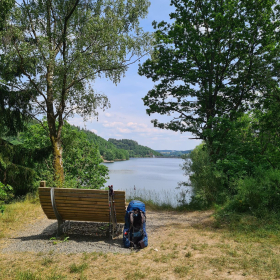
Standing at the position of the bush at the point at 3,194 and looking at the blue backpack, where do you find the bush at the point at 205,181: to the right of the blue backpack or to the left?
left

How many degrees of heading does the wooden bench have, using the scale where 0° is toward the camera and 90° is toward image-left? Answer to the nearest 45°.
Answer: approximately 225°

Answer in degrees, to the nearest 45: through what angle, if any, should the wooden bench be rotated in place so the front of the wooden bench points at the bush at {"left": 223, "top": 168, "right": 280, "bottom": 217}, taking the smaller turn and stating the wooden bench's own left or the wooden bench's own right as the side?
approximately 45° to the wooden bench's own right

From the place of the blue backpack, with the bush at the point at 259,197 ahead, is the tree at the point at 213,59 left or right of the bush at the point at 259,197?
left

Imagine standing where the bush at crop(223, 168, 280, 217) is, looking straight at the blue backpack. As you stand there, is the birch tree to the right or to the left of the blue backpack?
right
